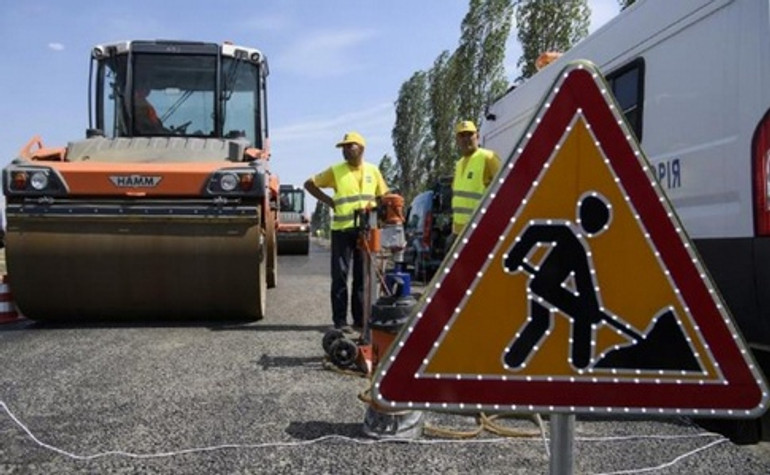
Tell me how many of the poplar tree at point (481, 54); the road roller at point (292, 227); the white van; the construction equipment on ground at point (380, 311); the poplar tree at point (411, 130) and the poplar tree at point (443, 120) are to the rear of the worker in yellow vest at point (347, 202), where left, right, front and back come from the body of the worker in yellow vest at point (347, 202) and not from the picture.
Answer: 4

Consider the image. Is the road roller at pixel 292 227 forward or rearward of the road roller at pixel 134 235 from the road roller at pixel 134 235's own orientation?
rearward

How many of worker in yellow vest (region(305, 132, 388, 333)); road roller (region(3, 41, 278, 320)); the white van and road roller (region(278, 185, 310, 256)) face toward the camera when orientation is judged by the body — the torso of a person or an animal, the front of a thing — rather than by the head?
3

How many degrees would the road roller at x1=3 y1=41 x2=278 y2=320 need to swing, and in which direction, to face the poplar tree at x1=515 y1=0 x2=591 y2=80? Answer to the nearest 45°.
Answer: approximately 135° to its left

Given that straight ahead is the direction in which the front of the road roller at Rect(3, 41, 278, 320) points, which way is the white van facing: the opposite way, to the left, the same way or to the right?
the opposite way

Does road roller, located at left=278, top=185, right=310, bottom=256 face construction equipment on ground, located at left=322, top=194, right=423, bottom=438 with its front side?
yes

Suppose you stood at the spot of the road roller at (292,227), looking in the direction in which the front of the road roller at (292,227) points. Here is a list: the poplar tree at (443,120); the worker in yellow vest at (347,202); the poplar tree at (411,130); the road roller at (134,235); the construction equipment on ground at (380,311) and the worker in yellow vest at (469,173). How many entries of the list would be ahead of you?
4

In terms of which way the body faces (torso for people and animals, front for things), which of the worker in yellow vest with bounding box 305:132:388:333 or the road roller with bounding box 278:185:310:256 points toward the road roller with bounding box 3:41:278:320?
the road roller with bounding box 278:185:310:256

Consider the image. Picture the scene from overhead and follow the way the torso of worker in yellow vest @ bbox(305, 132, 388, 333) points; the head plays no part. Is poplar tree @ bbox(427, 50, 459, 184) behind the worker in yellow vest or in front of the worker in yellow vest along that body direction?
behind

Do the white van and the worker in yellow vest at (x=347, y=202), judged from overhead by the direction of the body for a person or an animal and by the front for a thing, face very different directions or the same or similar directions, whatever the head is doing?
very different directions

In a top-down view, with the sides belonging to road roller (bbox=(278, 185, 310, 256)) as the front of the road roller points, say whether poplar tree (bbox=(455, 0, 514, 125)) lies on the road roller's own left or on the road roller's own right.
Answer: on the road roller's own left
